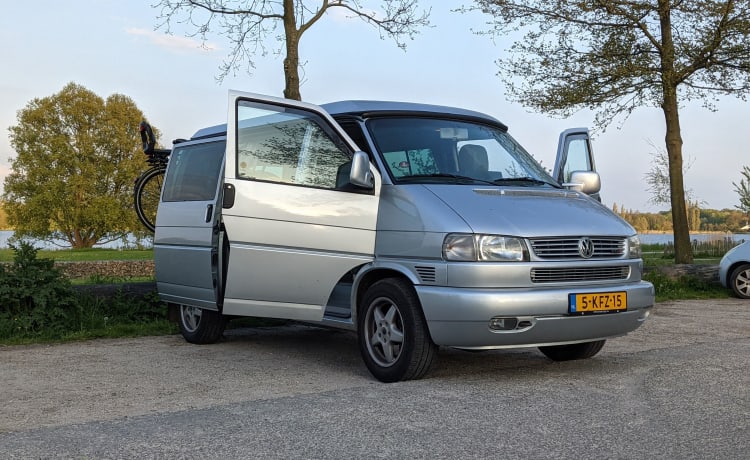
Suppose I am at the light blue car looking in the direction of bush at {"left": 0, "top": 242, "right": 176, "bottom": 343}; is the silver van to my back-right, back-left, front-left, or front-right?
front-left

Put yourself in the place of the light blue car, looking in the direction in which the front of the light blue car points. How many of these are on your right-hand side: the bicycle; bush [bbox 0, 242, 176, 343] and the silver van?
0

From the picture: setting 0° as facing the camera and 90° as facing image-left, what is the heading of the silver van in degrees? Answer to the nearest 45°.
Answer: approximately 315°

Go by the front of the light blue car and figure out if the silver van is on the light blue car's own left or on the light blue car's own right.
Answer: on the light blue car's own left

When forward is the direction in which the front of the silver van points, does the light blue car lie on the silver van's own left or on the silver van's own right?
on the silver van's own left

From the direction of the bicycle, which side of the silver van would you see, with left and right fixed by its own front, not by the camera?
back
